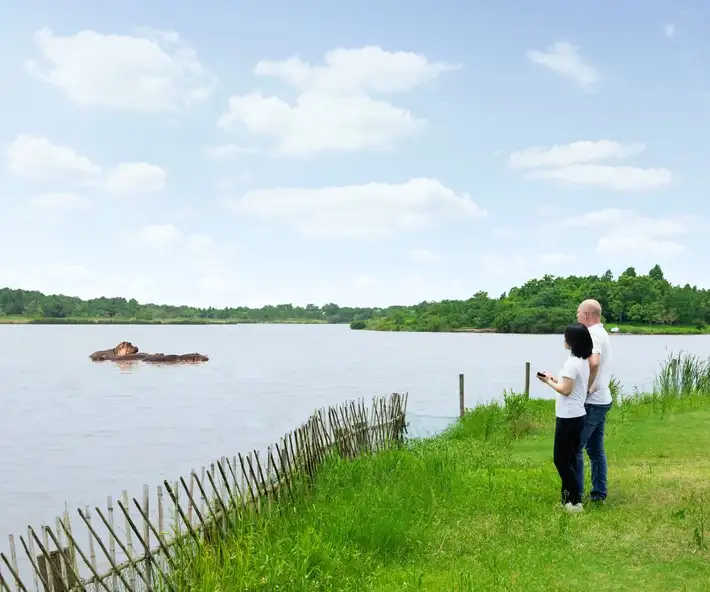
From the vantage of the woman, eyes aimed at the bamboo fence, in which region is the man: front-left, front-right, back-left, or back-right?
back-right

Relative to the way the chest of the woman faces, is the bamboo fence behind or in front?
in front

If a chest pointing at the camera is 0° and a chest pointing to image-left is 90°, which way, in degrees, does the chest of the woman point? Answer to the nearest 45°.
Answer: approximately 90°

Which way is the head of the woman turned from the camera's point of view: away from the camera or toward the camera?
away from the camera

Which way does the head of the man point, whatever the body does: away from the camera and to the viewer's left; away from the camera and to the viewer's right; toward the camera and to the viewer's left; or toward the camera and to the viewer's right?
away from the camera and to the viewer's left
